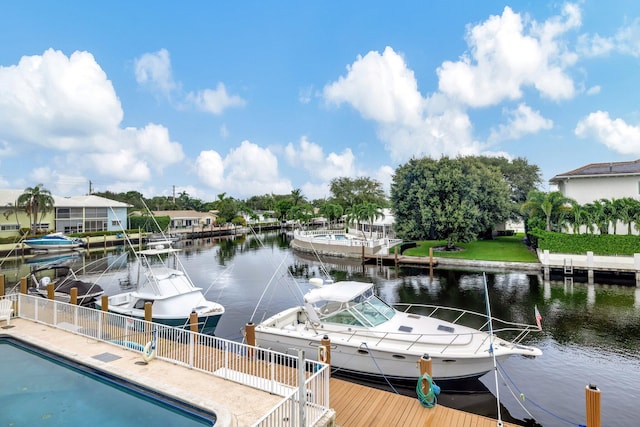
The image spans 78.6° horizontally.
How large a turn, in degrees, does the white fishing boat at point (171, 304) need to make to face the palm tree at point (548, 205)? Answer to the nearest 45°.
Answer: approximately 45° to its left

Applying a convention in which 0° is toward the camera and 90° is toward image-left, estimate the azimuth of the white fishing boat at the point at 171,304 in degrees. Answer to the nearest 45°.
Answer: approximately 315°

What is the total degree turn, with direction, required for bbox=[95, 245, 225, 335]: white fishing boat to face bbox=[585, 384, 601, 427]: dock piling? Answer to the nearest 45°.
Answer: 0° — it already faces it

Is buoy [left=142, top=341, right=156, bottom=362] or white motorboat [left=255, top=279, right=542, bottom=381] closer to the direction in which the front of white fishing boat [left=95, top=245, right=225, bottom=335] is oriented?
the white motorboat

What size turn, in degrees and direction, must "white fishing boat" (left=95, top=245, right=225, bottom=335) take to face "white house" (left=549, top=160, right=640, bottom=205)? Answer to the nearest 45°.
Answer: approximately 45° to its left

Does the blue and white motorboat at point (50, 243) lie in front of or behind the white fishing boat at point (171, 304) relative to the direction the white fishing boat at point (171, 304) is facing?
behind
